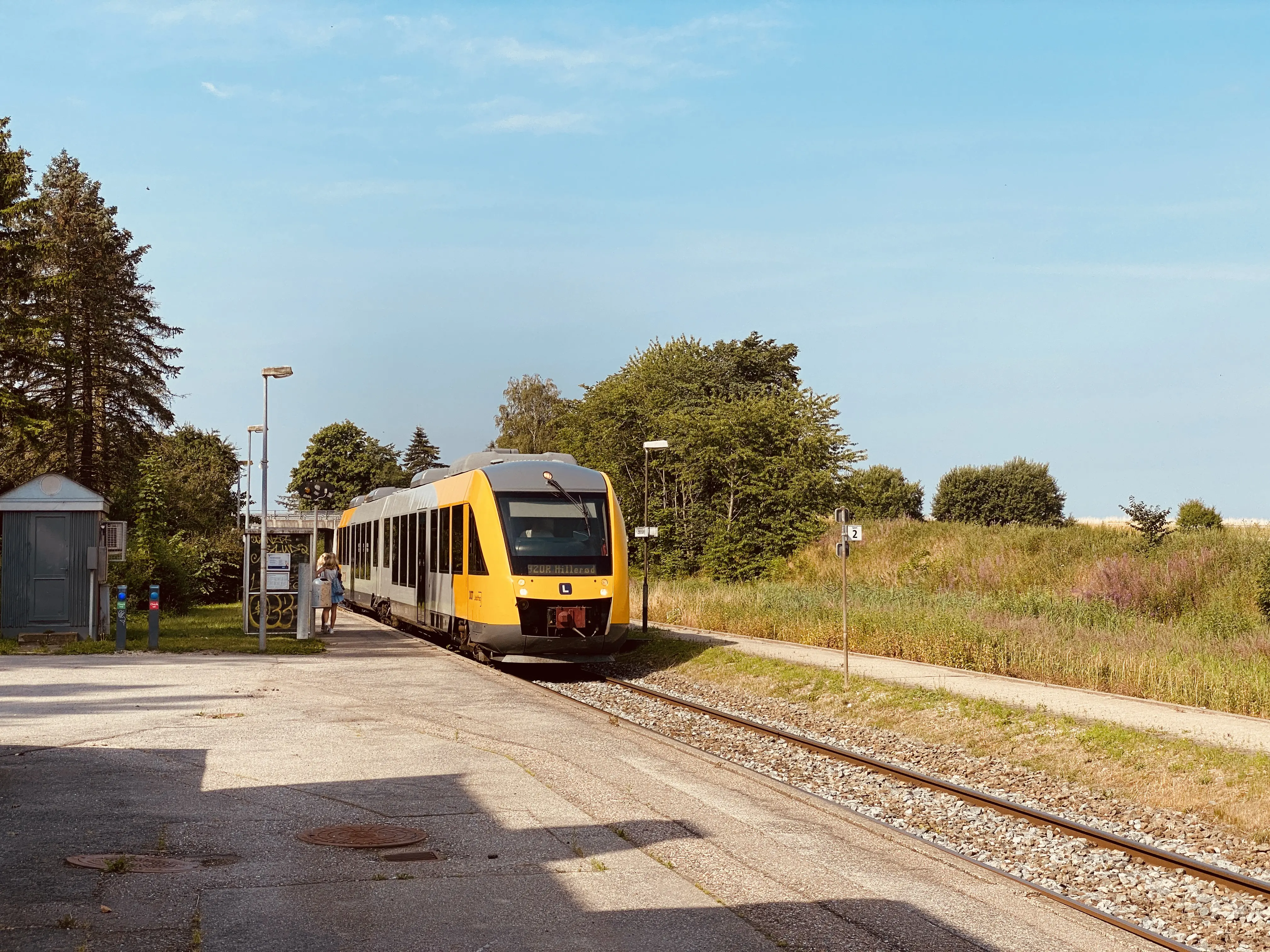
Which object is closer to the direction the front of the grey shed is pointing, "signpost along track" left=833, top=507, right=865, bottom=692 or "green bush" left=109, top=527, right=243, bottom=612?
the signpost along track

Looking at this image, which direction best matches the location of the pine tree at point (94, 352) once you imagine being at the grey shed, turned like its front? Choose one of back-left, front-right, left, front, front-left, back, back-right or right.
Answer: back

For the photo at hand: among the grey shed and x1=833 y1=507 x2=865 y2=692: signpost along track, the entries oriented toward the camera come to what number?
2

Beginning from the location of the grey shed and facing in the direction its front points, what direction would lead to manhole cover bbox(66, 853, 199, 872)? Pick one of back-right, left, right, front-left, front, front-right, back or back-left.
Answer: front

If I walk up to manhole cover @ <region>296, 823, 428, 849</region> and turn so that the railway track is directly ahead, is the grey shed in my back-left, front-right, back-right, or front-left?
back-left

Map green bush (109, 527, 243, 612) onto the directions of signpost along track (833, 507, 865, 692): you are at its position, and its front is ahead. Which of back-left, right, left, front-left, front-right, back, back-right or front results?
back-right

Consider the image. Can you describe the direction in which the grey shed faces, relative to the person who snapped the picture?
facing the viewer

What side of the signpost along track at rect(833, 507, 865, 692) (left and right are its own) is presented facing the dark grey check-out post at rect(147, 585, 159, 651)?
right

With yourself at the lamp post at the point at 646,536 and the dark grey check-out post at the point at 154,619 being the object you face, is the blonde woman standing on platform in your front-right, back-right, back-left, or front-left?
front-right

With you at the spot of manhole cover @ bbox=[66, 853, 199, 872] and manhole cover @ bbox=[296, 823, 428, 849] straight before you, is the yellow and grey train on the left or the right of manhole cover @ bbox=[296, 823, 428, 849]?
left

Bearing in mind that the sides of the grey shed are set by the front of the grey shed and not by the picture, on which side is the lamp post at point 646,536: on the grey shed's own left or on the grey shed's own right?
on the grey shed's own left

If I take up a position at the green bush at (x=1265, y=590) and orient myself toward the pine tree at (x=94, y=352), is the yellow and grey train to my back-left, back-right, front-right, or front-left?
front-left

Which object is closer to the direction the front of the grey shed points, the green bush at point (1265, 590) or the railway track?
the railway track
